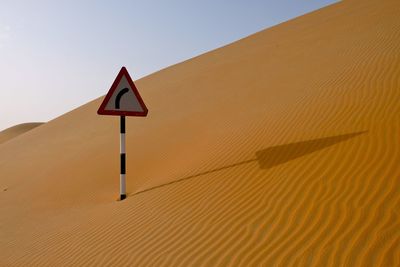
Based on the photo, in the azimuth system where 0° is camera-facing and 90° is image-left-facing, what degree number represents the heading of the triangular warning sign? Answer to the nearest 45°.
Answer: approximately 0°
